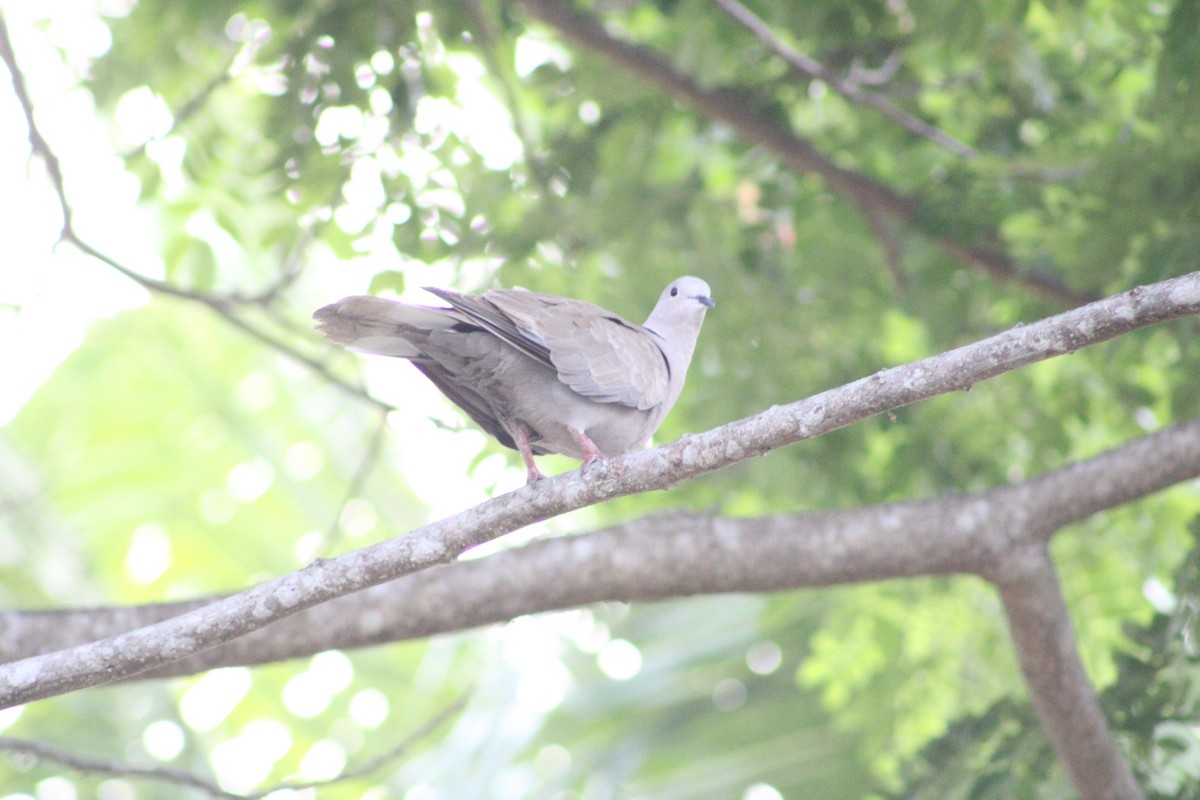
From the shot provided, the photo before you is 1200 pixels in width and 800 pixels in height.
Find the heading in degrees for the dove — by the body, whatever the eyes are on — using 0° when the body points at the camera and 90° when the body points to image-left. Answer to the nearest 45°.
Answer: approximately 270°
